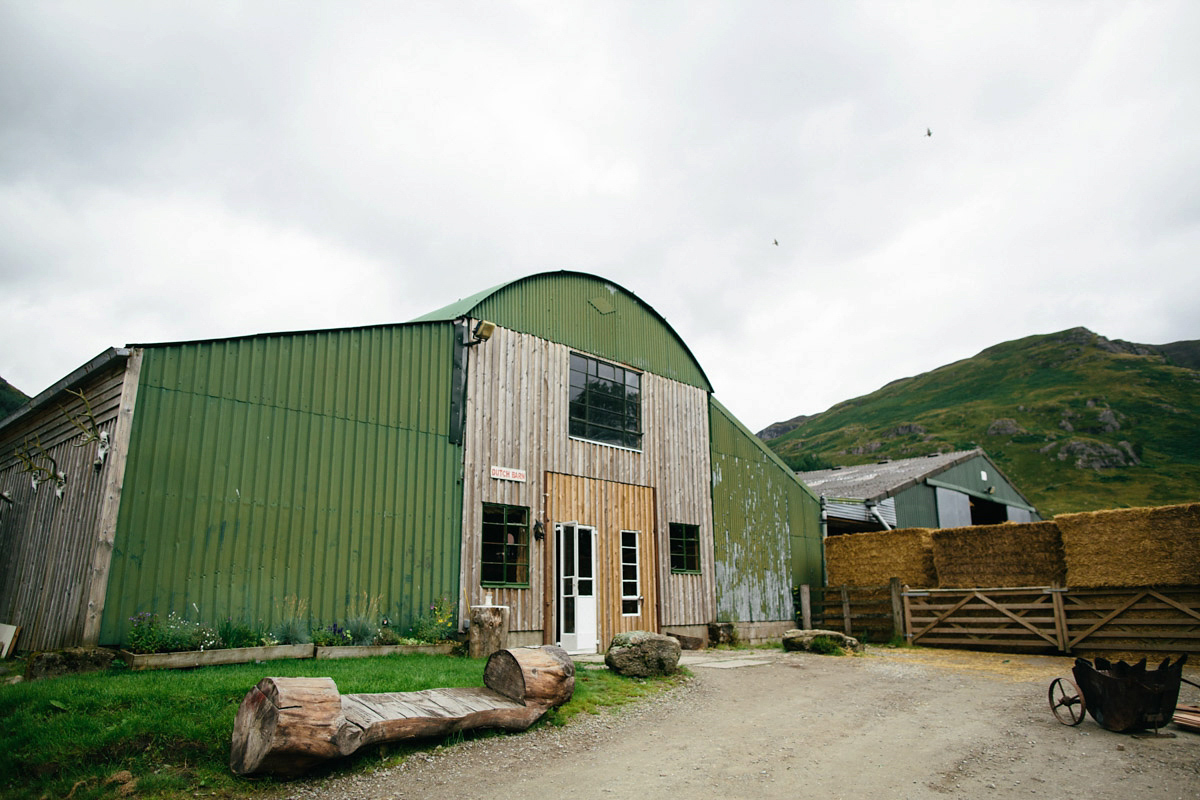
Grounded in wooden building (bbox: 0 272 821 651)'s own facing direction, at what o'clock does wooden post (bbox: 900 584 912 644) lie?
The wooden post is roughly at 10 o'clock from the wooden building.

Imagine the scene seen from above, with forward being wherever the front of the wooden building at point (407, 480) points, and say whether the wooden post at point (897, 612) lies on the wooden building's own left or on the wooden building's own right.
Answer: on the wooden building's own left

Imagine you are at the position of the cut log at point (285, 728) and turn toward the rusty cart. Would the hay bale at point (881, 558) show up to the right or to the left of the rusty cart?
left

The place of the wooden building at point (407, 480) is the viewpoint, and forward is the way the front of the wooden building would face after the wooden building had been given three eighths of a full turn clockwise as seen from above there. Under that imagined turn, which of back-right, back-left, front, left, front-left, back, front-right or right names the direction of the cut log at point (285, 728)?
left

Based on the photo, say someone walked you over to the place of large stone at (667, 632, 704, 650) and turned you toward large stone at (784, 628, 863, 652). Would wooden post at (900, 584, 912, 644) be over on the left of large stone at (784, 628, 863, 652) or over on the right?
left

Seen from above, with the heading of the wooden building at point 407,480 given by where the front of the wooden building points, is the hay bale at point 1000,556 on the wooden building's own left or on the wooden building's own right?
on the wooden building's own left

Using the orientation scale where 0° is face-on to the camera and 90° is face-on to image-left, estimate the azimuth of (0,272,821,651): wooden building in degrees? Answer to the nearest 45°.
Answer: approximately 315°
